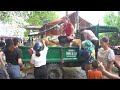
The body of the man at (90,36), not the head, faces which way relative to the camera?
to the viewer's left

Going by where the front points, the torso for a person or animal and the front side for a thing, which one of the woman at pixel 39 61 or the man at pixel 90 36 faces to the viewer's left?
the man

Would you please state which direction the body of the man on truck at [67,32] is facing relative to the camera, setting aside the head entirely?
to the viewer's left

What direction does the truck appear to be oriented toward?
to the viewer's right

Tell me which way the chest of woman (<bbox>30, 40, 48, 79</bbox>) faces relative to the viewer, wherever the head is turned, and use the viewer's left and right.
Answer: facing away from the viewer

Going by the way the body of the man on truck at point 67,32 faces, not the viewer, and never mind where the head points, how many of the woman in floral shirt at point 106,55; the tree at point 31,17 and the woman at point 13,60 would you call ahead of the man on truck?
1
